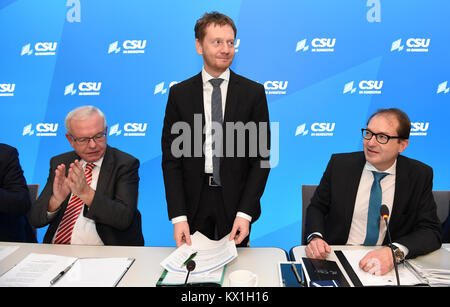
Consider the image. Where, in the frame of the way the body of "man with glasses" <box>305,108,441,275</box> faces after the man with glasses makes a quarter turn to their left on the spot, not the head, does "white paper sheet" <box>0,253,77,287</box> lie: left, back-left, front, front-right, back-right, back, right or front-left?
back-right

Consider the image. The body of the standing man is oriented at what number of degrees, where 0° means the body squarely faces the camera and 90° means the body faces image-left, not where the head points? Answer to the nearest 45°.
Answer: approximately 0°

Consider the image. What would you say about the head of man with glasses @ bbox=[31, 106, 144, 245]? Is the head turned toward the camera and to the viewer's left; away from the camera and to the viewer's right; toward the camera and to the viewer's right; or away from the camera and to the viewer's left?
toward the camera and to the viewer's right

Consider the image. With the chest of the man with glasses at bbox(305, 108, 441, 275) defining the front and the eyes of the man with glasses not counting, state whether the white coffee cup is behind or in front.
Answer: in front

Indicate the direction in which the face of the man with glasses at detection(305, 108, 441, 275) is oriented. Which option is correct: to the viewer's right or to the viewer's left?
to the viewer's left

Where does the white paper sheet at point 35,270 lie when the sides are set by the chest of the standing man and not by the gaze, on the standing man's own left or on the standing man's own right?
on the standing man's own right

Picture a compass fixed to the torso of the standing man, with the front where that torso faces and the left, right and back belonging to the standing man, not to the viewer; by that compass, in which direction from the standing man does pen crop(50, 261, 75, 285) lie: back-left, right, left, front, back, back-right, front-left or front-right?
front-right

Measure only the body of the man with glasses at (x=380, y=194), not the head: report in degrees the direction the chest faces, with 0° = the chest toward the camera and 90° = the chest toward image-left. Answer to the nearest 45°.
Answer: approximately 0°
